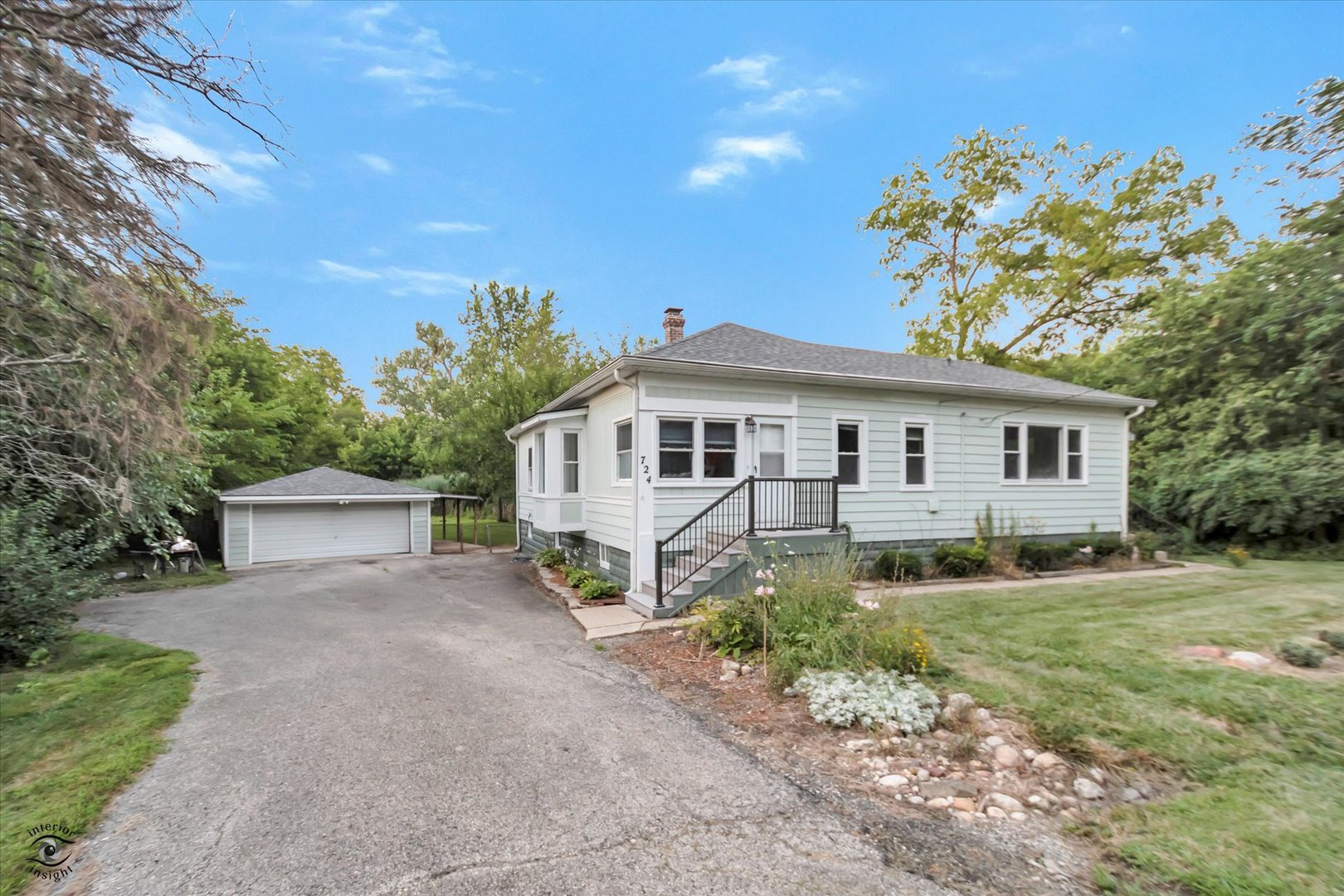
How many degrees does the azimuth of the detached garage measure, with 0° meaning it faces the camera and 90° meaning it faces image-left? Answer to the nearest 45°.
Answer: approximately 0°

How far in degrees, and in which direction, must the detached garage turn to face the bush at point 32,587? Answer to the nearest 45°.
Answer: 0° — it already faces it

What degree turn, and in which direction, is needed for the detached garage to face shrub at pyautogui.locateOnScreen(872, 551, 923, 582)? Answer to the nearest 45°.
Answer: approximately 45° to its left

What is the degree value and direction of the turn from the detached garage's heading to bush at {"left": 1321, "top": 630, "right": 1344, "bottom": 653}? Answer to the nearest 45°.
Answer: approximately 45° to its left
